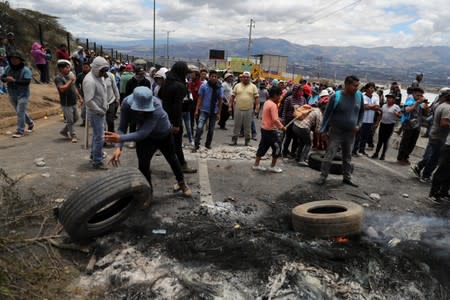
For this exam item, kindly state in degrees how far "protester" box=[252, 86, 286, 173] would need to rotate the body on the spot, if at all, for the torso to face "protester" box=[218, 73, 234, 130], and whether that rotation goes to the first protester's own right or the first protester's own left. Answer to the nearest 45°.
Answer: approximately 90° to the first protester's own left

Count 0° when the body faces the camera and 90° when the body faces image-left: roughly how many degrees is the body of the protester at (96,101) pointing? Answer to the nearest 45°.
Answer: approximately 270°

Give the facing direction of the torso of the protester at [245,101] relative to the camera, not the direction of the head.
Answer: toward the camera

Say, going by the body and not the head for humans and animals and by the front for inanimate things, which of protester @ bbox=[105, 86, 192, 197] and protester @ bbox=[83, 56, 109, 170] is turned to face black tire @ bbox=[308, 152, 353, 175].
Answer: protester @ bbox=[83, 56, 109, 170]

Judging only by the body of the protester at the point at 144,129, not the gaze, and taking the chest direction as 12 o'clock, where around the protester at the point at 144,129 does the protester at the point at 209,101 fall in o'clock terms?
the protester at the point at 209,101 is roughly at 5 o'clock from the protester at the point at 144,129.

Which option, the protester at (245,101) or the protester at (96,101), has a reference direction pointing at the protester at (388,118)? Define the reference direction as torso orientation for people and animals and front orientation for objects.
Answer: the protester at (96,101)

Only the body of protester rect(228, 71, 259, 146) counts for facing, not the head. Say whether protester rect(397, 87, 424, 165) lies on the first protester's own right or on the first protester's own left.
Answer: on the first protester's own left

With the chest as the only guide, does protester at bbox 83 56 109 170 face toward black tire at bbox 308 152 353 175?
yes

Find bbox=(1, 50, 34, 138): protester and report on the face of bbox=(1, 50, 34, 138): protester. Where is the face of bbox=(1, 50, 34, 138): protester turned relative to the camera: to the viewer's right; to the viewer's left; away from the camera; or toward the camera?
toward the camera

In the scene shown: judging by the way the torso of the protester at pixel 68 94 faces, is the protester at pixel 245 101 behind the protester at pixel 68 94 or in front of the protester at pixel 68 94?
in front
